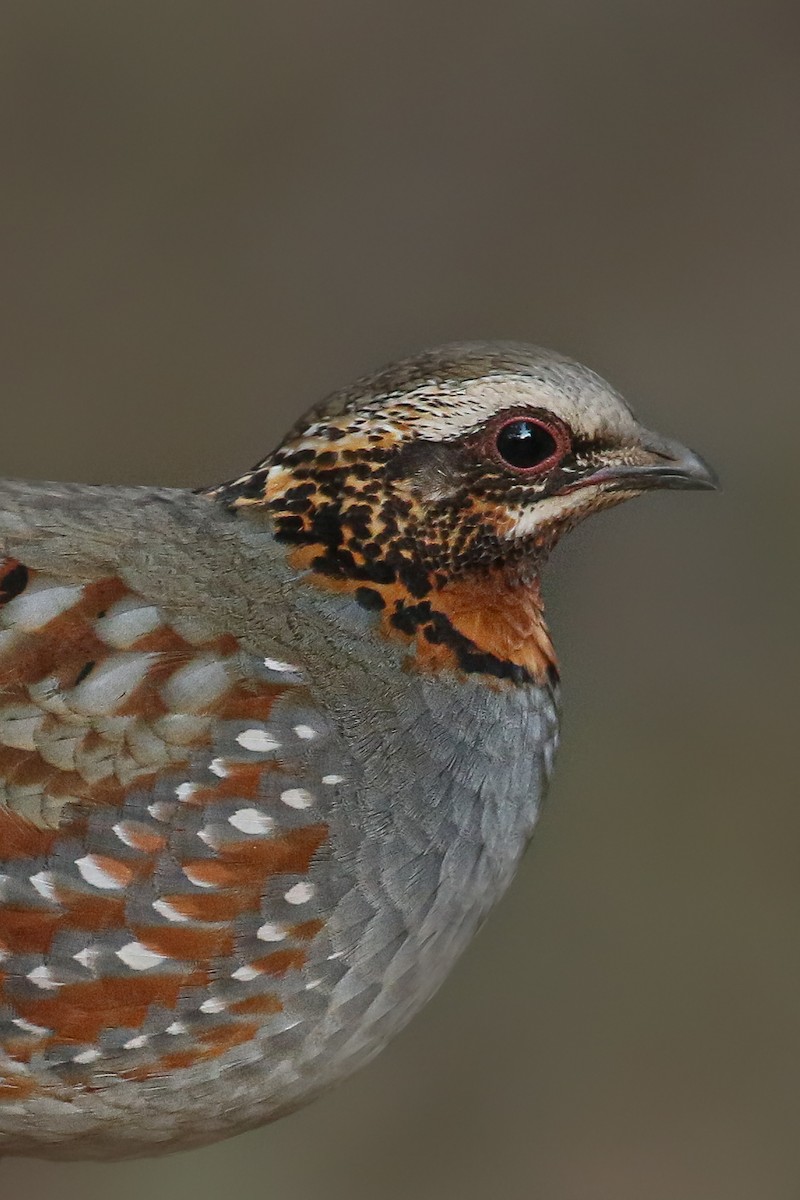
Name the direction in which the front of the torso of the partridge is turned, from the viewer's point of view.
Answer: to the viewer's right
